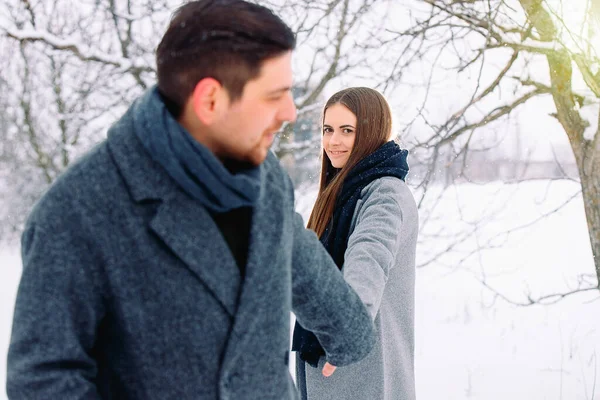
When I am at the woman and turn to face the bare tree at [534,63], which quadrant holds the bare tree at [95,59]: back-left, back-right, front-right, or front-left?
front-left

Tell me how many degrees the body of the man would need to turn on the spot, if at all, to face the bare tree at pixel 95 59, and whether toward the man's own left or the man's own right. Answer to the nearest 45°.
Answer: approximately 135° to the man's own left

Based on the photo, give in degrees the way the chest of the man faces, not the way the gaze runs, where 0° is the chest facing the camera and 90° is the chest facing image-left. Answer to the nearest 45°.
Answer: approximately 315°

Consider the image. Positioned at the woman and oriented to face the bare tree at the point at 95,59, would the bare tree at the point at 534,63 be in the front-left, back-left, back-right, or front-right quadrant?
front-right

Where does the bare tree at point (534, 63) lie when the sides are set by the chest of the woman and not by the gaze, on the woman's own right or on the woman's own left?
on the woman's own right

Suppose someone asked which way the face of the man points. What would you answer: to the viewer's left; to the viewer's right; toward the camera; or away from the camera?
to the viewer's right
